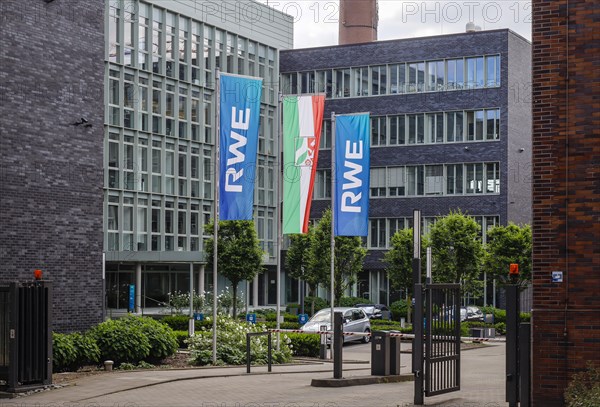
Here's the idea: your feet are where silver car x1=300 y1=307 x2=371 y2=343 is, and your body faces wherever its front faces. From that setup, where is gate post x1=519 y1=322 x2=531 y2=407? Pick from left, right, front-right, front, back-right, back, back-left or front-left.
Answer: front-left

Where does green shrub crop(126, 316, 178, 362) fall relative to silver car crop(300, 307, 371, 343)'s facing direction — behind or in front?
in front

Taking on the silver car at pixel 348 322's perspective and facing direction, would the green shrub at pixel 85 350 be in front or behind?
in front

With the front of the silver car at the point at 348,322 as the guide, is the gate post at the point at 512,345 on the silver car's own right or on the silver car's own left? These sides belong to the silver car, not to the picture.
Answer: on the silver car's own left

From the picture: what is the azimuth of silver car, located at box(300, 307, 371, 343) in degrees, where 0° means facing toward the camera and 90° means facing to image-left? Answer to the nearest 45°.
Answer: approximately 45°

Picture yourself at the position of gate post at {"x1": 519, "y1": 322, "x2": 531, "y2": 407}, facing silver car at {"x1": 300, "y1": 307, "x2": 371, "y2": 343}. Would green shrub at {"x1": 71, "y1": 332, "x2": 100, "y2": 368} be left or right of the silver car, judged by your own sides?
left

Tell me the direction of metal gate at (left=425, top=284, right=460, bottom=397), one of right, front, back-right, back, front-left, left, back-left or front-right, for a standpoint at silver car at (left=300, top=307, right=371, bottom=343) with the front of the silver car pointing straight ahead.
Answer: front-left
